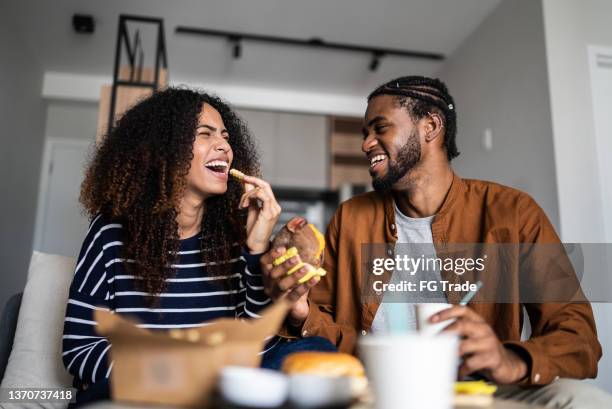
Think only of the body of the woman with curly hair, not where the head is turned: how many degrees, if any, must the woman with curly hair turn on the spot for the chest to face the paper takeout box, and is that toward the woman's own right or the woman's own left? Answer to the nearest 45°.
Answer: approximately 45° to the woman's own right

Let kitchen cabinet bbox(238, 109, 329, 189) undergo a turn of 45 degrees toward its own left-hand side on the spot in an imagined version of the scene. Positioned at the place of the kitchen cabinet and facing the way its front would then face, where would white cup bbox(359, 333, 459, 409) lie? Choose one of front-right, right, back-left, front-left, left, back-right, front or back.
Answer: front-right

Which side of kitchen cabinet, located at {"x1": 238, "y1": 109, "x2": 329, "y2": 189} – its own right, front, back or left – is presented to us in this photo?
front

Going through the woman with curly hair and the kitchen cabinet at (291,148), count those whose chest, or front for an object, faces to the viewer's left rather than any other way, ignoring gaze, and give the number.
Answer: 0

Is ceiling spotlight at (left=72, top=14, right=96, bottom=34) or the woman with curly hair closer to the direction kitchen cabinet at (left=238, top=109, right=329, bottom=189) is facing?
the woman with curly hair

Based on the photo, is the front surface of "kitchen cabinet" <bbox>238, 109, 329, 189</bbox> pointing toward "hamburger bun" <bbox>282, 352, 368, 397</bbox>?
yes

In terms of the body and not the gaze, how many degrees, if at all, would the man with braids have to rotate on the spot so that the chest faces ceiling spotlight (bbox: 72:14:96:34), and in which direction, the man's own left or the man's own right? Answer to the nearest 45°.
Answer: approximately 90° to the man's own right

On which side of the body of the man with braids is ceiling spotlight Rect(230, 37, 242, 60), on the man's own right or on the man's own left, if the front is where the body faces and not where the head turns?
on the man's own right

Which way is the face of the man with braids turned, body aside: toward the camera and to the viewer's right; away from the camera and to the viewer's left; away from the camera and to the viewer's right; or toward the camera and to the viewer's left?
toward the camera and to the viewer's left

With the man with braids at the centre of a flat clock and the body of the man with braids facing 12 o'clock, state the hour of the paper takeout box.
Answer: The paper takeout box is roughly at 11 o'clock from the man with braids.

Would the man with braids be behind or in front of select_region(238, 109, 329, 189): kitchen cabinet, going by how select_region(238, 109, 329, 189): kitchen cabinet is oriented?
in front

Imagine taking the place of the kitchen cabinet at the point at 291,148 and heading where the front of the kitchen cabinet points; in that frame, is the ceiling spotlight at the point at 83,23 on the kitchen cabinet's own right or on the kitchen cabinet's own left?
on the kitchen cabinet's own right

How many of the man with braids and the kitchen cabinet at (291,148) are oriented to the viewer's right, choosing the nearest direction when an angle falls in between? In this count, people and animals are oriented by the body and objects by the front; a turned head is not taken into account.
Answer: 0
